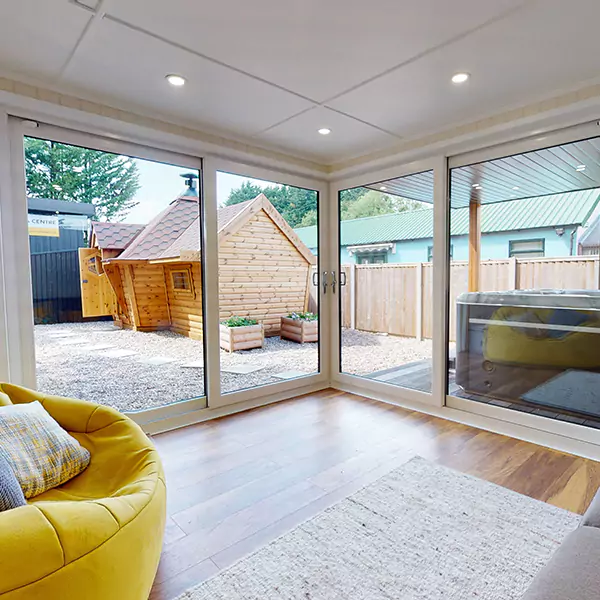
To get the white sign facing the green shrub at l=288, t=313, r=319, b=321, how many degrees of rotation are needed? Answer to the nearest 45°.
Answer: approximately 90° to its left

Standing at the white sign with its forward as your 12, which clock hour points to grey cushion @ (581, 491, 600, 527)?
The grey cushion is roughly at 11 o'clock from the white sign.

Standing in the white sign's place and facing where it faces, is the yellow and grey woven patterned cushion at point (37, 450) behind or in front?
in front

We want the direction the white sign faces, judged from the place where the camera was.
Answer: facing the viewer

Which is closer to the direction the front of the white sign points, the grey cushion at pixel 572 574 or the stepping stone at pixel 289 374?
the grey cushion

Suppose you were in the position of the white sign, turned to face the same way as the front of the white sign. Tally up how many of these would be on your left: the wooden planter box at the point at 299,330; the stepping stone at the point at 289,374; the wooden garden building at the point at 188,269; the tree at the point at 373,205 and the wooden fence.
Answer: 5

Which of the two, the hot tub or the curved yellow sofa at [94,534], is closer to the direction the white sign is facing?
the curved yellow sofa

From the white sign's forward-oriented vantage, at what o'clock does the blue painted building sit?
The blue painted building is roughly at 10 o'clock from the white sign.

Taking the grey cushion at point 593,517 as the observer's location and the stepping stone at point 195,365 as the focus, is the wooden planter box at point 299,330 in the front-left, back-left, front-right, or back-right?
front-right

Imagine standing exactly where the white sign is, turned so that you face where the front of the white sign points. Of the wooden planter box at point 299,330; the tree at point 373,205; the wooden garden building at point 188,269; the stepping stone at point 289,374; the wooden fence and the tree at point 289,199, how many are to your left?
6

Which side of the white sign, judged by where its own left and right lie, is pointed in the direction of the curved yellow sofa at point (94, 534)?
front

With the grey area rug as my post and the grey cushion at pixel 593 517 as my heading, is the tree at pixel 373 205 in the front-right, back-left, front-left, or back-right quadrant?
back-left

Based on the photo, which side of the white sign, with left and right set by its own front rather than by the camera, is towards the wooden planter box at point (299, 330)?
left

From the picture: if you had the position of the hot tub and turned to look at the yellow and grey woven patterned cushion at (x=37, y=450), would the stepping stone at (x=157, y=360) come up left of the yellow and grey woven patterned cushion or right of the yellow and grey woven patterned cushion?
right

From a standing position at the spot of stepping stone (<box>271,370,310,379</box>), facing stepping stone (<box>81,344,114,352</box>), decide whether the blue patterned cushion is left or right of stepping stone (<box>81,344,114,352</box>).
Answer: left

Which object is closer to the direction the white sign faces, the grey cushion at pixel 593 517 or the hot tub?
the grey cushion

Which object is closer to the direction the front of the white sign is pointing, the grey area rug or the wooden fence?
the grey area rug
